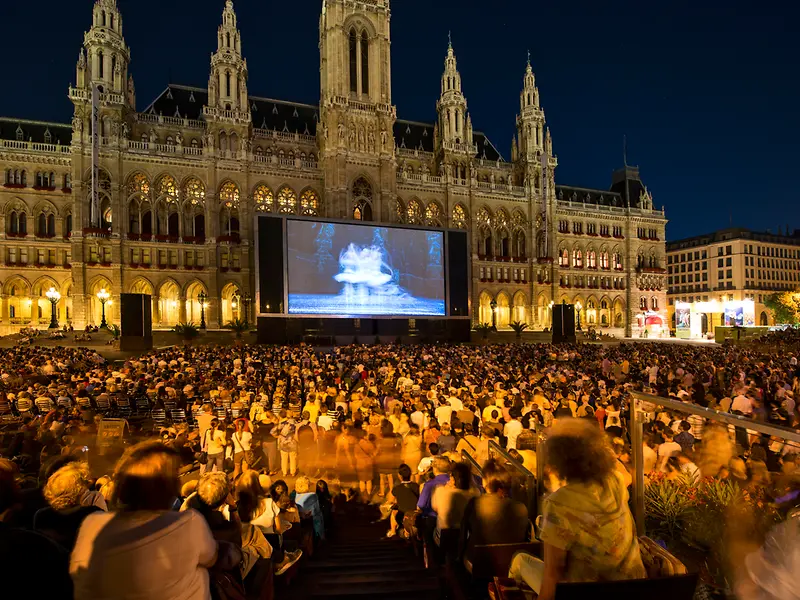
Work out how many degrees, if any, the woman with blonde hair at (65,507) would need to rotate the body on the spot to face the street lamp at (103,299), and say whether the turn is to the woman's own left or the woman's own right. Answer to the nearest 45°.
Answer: approximately 45° to the woman's own left

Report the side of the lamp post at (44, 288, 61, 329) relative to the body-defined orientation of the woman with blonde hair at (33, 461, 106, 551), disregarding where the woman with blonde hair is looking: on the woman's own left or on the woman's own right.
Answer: on the woman's own left

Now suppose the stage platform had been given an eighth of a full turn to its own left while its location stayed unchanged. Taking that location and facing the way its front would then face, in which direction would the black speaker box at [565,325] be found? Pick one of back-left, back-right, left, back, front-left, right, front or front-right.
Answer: front-left

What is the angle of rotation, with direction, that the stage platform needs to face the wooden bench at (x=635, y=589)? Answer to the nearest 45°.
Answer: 0° — it already faces it

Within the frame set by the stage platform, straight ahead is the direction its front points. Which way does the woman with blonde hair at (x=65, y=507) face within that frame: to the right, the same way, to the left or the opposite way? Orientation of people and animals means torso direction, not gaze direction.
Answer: the opposite way

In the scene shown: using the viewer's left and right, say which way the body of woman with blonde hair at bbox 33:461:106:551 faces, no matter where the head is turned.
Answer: facing away from the viewer and to the right of the viewer

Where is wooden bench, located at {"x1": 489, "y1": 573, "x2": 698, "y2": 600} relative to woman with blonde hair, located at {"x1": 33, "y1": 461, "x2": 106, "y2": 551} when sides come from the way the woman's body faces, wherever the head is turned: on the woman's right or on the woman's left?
on the woman's right

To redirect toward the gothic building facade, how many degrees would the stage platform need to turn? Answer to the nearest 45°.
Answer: approximately 135° to its right

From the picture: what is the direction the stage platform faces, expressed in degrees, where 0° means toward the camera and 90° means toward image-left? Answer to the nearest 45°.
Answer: approximately 0°

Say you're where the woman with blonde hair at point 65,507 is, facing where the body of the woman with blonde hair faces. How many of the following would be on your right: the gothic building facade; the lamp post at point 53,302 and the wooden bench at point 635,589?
1

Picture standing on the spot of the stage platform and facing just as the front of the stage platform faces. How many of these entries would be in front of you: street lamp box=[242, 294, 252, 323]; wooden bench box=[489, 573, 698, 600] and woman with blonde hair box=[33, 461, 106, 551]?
2

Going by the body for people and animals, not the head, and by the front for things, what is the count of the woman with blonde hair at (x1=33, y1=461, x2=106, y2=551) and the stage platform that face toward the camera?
1

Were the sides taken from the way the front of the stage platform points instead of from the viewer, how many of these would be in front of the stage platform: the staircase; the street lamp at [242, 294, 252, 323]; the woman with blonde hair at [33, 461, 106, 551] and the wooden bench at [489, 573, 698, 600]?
3

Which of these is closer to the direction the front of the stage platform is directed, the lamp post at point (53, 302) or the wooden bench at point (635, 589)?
the wooden bench
